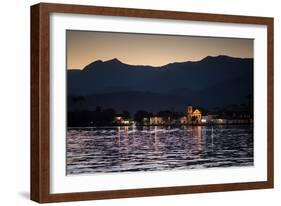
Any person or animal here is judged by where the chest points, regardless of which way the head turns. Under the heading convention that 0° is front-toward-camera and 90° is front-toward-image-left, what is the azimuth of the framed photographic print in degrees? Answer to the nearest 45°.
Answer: approximately 315°
